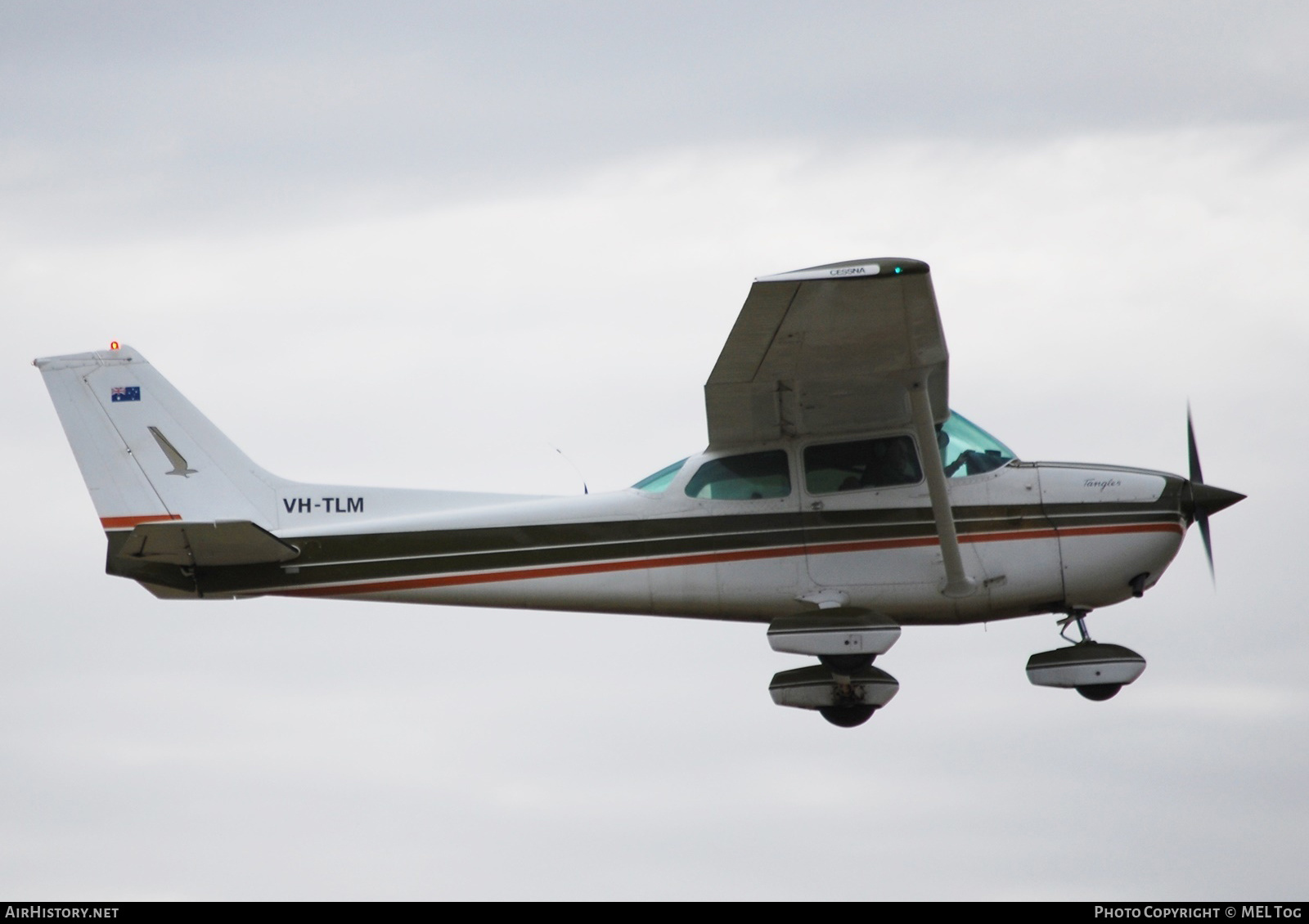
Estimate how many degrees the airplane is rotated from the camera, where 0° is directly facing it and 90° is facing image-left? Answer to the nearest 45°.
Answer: approximately 270°
